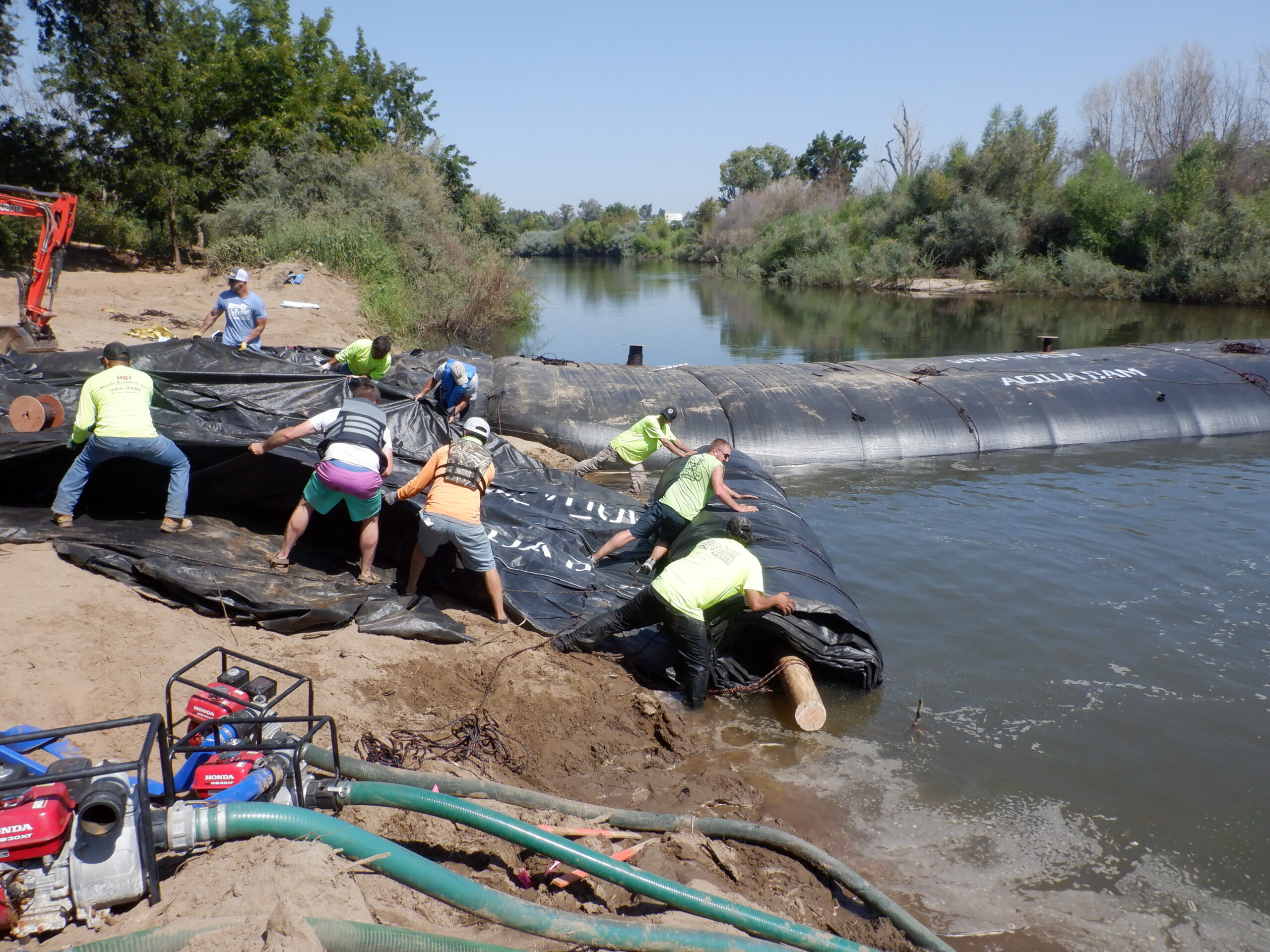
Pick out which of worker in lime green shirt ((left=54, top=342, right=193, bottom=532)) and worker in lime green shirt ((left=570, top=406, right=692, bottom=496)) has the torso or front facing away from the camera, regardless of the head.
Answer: worker in lime green shirt ((left=54, top=342, right=193, bottom=532))

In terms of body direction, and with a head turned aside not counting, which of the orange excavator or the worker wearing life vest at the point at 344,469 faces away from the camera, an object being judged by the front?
the worker wearing life vest

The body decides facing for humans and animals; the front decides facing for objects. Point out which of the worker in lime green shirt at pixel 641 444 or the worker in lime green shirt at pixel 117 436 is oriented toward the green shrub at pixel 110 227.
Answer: the worker in lime green shirt at pixel 117 436

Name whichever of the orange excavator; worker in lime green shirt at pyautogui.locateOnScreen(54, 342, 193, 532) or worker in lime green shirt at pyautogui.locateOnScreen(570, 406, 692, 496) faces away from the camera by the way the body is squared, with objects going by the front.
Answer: worker in lime green shirt at pyautogui.locateOnScreen(54, 342, 193, 532)

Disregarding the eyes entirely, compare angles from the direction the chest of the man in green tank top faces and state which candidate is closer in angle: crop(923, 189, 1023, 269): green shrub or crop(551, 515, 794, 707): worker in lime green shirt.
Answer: the green shrub

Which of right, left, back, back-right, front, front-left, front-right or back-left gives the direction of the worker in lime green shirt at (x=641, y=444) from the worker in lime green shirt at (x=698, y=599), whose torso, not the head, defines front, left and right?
front-left

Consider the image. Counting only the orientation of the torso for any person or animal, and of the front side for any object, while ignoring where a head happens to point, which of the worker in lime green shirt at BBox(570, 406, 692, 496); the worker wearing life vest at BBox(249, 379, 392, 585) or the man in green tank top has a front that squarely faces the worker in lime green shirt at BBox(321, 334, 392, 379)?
the worker wearing life vest

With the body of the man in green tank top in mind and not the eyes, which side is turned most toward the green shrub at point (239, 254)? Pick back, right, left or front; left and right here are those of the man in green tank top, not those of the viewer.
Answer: left

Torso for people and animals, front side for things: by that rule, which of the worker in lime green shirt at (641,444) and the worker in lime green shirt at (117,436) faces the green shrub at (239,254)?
the worker in lime green shirt at (117,436)

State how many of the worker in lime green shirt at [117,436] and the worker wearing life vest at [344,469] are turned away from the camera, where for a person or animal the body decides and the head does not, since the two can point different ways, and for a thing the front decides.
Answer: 2

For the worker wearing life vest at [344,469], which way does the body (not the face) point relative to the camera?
away from the camera

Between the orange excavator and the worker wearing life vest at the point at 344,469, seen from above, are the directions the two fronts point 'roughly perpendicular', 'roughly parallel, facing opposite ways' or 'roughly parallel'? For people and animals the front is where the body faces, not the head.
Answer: roughly perpendicular

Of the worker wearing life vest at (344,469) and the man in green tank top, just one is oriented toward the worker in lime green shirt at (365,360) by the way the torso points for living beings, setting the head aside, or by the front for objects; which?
the worker wearing life vest

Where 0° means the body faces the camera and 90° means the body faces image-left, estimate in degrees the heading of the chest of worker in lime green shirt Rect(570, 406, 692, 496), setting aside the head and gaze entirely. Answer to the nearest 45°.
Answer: approximately 270°

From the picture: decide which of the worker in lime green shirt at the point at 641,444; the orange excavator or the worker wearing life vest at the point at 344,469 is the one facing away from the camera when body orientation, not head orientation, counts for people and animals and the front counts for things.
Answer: the worker wearing life vest

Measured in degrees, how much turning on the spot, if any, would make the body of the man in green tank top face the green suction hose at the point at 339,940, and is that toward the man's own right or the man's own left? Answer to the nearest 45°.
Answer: approximately 135° to the man's own right

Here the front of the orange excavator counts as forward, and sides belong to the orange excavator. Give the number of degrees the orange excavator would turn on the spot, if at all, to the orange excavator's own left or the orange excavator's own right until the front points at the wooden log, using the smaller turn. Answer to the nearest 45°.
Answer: approximately 90° to the orange excavator's own right

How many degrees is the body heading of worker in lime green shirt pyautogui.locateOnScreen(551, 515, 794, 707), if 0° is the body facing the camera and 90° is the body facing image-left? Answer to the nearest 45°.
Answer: approximately 225°

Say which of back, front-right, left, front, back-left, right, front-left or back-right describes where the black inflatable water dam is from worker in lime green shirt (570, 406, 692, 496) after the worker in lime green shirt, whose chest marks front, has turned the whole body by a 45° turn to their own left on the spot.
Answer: front
